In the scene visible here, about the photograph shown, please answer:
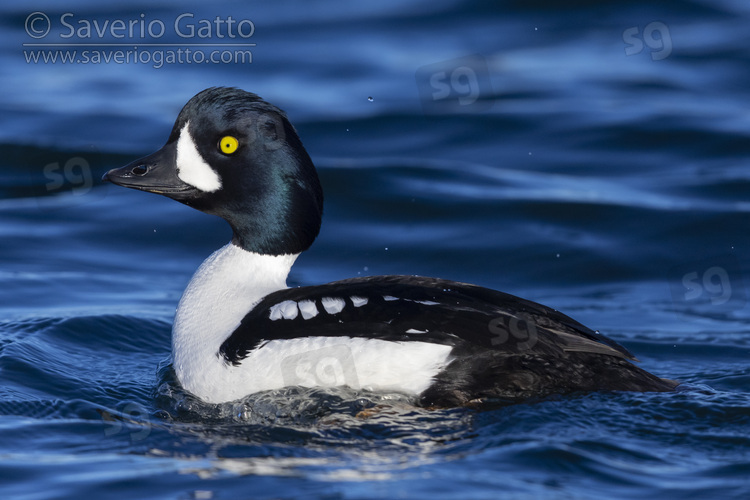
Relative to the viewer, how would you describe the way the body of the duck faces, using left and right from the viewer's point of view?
facing to the left of the viewer
